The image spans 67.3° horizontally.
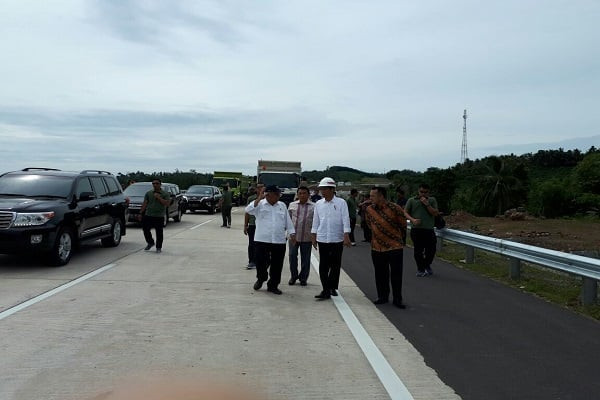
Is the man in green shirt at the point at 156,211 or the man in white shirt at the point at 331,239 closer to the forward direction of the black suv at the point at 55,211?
the man in white shirt

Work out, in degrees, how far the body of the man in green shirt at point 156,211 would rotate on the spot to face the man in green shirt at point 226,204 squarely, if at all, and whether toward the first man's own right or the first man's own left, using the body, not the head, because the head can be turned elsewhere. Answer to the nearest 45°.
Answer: approximately 180°

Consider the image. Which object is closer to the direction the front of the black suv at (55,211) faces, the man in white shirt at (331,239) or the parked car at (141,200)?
the man in white shirt

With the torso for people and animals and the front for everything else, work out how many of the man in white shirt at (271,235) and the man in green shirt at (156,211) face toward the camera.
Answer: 2

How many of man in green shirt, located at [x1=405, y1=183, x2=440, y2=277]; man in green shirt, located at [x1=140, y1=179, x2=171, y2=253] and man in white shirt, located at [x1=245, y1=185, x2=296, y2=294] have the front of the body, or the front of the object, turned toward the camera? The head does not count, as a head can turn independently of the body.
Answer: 3

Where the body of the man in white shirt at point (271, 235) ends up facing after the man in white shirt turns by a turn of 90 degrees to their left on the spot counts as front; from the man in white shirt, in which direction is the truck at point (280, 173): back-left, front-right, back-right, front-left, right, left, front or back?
left

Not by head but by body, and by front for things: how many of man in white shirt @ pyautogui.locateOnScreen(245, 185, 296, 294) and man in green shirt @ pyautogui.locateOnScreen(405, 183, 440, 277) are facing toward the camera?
2

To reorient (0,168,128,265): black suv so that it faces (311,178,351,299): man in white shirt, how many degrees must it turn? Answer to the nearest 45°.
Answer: approximately 90° to its left

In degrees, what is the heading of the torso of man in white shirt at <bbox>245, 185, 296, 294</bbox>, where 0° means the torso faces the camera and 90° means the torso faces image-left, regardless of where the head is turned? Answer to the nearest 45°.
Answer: approximately 0°

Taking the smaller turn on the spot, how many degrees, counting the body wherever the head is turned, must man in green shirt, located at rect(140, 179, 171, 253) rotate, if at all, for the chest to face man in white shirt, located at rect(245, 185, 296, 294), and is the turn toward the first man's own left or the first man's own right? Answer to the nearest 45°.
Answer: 0° — they already face them
